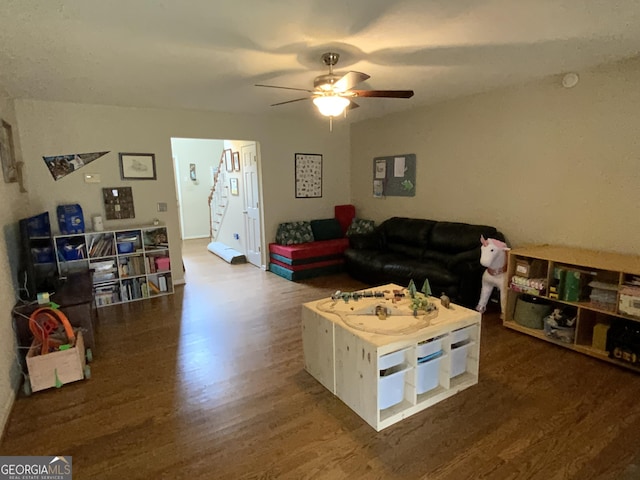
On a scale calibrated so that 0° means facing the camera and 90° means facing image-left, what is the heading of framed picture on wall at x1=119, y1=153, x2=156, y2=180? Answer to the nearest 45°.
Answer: approximately 0°

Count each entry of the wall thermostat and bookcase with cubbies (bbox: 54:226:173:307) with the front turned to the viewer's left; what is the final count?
0

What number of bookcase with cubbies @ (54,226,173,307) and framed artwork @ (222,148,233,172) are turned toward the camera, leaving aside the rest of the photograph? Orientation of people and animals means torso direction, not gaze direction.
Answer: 1

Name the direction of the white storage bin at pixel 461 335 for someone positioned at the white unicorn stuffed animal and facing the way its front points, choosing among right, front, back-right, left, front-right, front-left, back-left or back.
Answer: front-left

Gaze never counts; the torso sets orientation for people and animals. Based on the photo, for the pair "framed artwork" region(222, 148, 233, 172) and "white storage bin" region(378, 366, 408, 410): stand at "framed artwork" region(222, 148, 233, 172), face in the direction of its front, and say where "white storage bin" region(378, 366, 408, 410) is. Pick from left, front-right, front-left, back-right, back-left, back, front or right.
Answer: left

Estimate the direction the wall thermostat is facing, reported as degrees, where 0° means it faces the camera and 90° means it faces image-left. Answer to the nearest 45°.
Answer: approximately 0°

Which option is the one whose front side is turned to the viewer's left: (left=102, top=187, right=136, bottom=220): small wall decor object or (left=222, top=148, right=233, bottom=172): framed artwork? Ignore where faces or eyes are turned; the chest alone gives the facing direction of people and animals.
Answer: the framed artwork

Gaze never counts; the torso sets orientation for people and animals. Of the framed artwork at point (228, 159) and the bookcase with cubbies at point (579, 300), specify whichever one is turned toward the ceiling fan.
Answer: the bookcase with cubbies

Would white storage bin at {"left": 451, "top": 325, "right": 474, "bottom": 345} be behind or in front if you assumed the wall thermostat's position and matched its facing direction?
in front

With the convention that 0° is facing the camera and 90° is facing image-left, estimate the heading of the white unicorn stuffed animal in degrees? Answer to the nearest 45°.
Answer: approximately 45°

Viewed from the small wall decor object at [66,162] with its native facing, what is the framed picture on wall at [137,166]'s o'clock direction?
The framed picture on wall is roughly at 9 o'clock from the small wall decor object.
